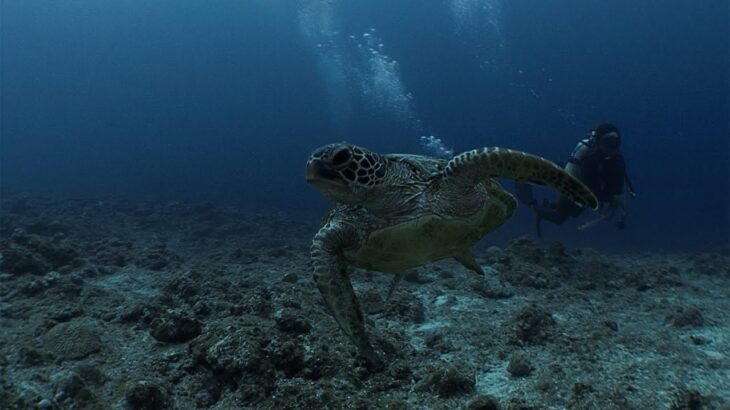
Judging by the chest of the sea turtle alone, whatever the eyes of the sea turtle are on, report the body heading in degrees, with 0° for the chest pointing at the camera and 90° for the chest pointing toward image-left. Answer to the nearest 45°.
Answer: approximately 45°

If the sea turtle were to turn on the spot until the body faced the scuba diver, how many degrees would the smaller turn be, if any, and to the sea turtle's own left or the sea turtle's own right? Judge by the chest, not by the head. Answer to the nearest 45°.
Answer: approximately 180°
